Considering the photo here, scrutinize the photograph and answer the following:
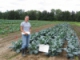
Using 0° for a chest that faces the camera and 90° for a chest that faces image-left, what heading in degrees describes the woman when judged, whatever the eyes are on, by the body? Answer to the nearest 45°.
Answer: approximately 0°
